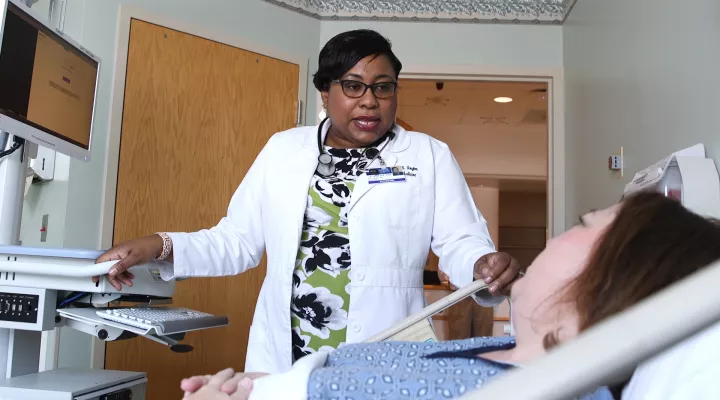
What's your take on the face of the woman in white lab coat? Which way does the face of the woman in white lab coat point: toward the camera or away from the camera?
toward the camera

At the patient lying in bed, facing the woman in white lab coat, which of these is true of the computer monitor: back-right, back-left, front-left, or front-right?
front-left

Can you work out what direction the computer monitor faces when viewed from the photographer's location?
facing the viewer and to the right of the viewer

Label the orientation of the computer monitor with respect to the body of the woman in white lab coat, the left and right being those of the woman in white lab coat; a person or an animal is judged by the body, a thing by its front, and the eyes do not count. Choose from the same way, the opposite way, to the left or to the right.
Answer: to the left

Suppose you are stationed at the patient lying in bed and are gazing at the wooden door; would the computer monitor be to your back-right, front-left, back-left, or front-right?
front-left

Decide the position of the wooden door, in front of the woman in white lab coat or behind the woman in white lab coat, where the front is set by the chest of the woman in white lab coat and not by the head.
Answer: behind

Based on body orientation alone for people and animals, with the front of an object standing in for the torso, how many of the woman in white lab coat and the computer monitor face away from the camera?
0

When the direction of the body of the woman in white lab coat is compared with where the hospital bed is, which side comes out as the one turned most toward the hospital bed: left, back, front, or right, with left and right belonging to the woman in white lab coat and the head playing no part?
front

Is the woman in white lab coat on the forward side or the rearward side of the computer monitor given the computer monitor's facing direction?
on the forward side

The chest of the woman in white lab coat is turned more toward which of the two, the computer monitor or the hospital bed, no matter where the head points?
the hospital bed

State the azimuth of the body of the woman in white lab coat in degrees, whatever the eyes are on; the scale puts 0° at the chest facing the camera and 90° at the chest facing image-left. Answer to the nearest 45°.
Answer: approximately 0°
